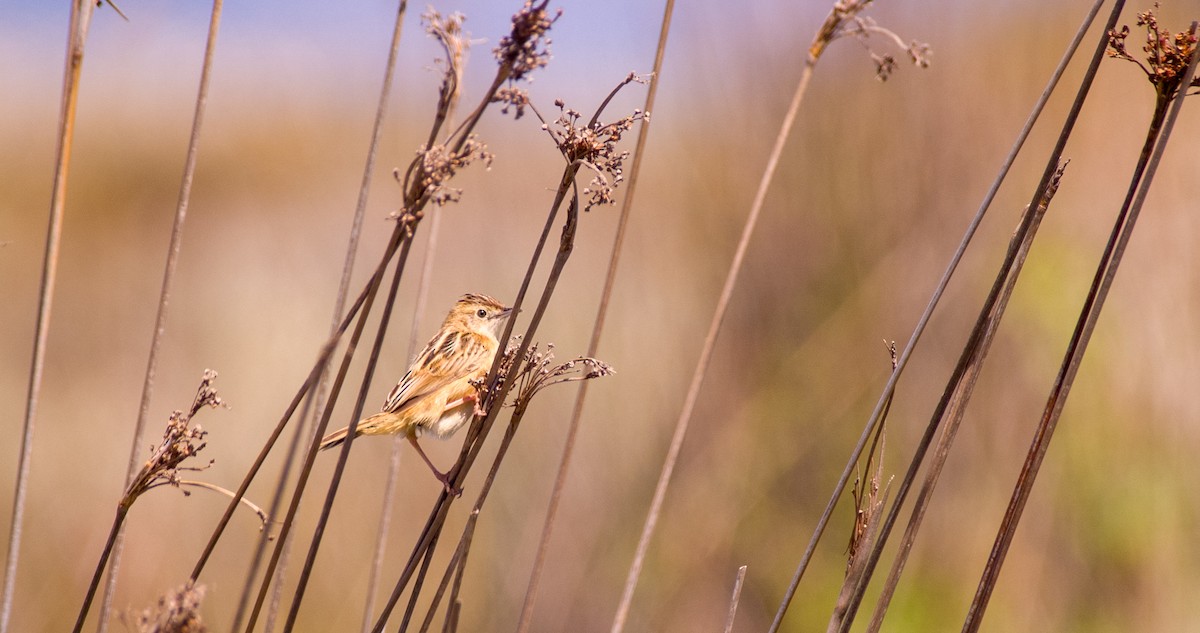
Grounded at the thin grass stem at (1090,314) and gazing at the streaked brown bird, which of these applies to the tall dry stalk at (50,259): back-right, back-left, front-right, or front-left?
front-left

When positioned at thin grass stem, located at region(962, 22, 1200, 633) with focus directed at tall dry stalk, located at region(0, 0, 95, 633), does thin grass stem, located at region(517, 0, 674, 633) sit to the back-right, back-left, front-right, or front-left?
front-right

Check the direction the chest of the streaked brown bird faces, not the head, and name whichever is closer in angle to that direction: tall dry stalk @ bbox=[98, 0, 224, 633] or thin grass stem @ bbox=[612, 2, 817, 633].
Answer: the thin grass stem

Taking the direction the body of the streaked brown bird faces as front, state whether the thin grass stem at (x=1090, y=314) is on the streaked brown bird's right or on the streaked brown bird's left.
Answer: on the streaked brown bird's right

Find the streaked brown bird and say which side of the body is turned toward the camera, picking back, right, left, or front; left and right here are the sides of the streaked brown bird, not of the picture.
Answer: right
